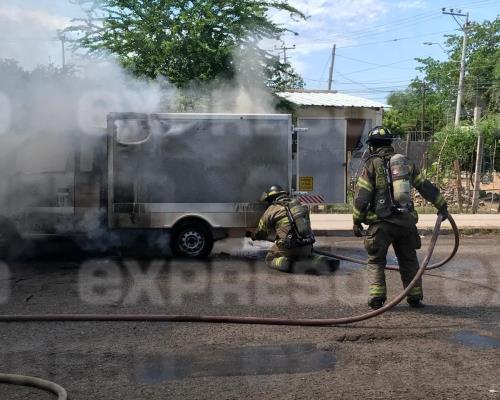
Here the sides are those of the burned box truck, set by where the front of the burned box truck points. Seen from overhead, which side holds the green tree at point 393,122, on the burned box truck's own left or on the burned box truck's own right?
on the burned box truck's own right

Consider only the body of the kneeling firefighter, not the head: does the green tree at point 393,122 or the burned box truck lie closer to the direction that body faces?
the burned box truck

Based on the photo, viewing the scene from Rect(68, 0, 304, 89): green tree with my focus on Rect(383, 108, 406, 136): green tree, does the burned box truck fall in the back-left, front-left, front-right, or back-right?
back-right

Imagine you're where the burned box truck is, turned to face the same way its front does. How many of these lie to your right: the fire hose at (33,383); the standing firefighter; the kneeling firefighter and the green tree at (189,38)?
1

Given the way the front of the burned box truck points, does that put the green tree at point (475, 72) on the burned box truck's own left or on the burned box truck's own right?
on the burned box truck's own right

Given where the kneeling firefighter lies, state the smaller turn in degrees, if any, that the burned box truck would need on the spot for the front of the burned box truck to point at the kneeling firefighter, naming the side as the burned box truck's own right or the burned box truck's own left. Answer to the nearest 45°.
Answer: approximately 135° to the burned box truck's own left

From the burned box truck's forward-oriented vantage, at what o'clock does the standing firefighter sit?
The standing firefighter is roughly at 8 o'clock from the burned box truck.

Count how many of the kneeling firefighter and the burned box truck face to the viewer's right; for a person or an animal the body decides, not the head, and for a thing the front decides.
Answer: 0

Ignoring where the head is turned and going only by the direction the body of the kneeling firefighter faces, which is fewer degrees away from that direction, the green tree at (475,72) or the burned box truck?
the burned box truck

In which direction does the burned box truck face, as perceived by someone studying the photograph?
facing to the left of the viewer

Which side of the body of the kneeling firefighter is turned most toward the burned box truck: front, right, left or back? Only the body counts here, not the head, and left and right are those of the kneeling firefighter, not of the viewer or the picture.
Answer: front

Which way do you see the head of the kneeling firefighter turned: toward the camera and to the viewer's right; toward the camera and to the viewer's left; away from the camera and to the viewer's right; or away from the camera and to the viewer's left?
away from the camera and to the viewer's left
